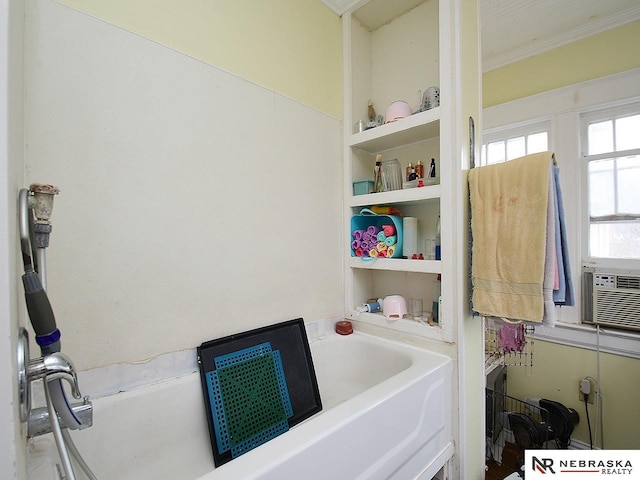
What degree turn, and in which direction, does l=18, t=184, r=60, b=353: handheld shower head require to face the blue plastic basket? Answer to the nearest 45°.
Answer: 0° — it already faces it

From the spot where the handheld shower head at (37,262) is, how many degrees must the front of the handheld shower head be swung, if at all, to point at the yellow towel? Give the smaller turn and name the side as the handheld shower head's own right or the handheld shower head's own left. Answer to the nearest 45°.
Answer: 0° — it already faces it

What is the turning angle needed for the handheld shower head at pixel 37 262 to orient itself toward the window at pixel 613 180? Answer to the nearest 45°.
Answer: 0° — it already faces it

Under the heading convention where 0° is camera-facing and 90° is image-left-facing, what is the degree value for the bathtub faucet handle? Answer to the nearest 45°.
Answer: approximately 270°

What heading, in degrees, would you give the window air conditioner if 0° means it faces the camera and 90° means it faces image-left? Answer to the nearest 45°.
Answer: approximately 45°

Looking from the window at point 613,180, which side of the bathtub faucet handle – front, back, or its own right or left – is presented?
front

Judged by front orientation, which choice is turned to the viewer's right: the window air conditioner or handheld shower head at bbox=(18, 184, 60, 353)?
the handheld shower head

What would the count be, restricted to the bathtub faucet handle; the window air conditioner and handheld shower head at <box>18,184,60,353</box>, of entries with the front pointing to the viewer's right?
2

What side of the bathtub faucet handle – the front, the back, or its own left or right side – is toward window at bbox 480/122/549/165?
front

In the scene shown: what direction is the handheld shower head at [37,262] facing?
to the viewer's right

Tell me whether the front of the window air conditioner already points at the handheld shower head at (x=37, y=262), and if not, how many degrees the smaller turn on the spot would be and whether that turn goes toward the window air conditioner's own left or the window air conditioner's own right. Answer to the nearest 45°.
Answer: approximately 45° to the window air conditioner's own left
